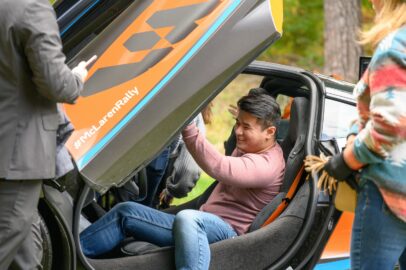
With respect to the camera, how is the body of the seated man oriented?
to the viewer's left

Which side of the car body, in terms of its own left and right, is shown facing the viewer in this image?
left

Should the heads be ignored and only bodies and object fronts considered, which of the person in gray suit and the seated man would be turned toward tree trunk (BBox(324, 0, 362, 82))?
the person in gray suit

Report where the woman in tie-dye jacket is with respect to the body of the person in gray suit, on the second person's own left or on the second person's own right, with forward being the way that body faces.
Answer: on the second person's own right

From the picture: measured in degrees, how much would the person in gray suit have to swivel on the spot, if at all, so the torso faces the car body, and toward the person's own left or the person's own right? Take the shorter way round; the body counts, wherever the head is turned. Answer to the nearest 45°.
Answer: approximately 45° to the person's own right

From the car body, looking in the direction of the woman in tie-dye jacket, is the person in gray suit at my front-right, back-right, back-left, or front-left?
back-right

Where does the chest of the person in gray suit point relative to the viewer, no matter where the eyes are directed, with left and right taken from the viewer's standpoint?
facing away from the viewer and to the right of the viewer

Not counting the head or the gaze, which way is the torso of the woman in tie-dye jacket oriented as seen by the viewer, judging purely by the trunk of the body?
to the viewer's left

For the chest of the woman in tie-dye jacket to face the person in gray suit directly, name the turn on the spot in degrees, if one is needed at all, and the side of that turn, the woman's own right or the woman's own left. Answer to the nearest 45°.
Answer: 0° — they already face them
